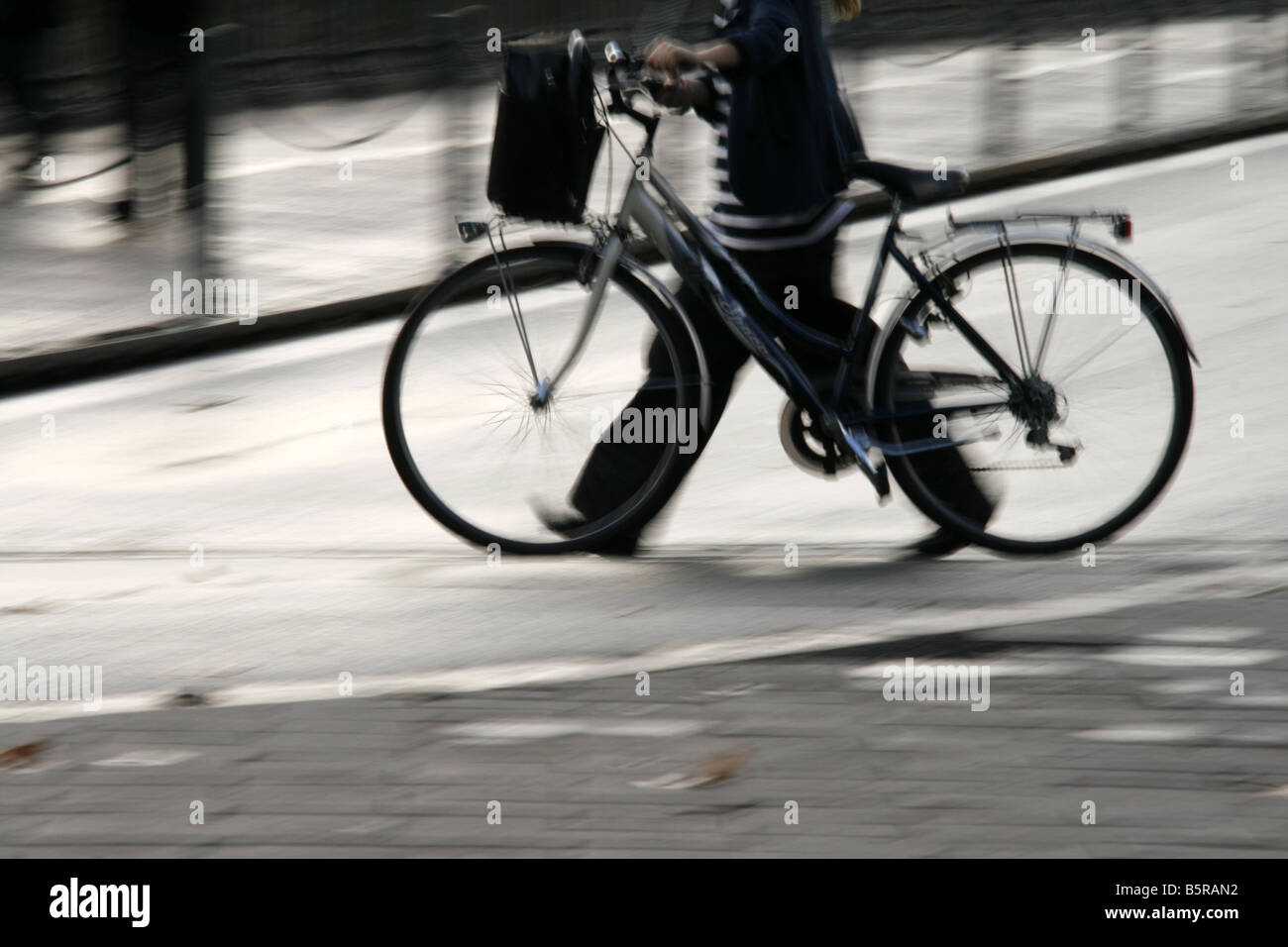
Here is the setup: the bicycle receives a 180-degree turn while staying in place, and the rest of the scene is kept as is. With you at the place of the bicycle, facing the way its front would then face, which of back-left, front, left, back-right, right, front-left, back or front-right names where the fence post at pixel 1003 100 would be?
left

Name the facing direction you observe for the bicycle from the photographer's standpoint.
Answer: facing to the left of the viewer
